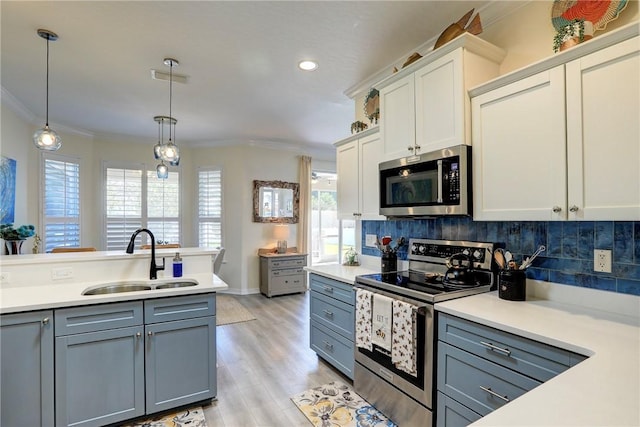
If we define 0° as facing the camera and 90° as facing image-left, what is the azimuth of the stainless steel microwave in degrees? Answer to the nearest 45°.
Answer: approximately 45°

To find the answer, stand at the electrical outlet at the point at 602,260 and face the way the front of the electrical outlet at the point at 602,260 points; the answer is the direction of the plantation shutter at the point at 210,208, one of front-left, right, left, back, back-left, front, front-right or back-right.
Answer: right

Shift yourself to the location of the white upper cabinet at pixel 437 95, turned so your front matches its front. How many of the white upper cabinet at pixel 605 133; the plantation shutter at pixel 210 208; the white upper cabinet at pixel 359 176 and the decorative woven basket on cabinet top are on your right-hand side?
2

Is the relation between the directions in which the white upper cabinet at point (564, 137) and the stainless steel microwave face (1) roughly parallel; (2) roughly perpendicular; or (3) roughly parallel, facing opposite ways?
roughly parallel

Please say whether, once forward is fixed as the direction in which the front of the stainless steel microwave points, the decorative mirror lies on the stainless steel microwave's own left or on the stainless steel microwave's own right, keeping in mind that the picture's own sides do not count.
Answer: on the stainless steel microwave's own right

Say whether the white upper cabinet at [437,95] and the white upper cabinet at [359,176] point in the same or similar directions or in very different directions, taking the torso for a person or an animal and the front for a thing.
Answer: same or similar directions

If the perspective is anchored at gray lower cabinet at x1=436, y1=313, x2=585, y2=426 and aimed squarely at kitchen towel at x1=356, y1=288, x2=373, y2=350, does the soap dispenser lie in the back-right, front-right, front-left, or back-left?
front-left

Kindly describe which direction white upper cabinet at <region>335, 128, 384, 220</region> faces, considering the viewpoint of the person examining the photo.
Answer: facing the viewer and to the left of the viewer

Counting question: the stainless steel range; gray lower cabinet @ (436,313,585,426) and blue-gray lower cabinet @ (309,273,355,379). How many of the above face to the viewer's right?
0

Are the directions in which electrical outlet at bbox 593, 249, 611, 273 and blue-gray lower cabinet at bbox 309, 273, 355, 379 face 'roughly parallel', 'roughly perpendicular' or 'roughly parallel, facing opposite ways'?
roughly parallel

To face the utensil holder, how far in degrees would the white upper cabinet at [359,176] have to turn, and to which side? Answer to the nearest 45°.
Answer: approximately 90° to its left

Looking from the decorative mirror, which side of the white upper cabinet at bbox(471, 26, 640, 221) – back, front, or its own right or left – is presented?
right

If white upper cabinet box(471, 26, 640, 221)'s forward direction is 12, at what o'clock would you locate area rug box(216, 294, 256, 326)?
The area rug is roughly at 2 o'clock from the white upper cabinet.
